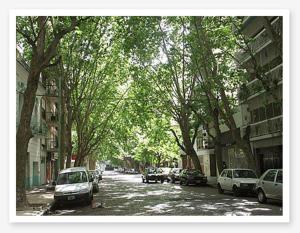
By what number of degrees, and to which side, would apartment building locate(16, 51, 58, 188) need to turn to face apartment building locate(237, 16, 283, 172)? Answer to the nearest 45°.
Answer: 0° — it already faces it

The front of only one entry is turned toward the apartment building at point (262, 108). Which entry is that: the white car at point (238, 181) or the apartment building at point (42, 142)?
the apartment building at point (42, 142)

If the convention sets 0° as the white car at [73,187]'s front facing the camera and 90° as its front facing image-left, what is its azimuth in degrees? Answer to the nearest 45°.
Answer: approximately 0°

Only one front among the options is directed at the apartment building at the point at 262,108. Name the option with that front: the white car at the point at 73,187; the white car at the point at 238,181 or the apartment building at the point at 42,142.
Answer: the apartment building at the point at 42,142

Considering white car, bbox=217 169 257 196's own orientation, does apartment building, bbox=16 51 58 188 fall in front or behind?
behind

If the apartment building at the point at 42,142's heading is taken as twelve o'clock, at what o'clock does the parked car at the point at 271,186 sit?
The parked car is roughly at 1 o'clock from the apartment building.
